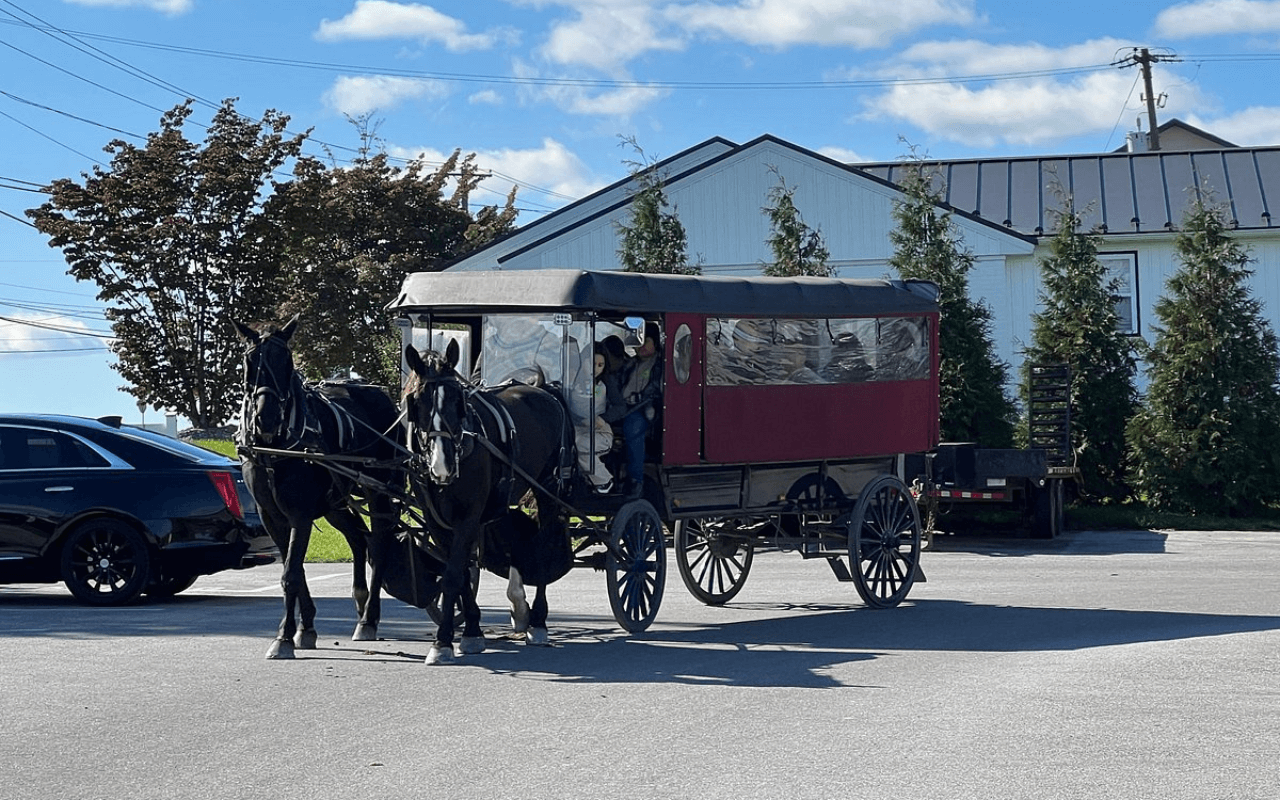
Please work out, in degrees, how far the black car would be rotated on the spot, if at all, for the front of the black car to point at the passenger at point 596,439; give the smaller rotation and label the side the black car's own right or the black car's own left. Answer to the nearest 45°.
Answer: approximately 135° to the black car's own left

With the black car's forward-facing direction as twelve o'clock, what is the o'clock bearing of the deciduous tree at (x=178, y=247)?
The deciduous tree is roughly at 3 o'clock from the black car.

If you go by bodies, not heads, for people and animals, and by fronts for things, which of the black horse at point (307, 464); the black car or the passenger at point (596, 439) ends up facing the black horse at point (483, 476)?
the passenger

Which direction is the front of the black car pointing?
to the viewer's left

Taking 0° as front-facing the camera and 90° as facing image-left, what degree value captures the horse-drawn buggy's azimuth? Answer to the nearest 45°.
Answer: approximately 45°

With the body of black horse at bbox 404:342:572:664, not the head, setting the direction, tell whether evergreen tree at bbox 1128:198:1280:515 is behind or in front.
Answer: behind

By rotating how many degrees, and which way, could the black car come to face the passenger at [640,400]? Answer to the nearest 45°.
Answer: approximately 135° to its left

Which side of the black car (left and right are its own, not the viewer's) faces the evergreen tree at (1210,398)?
back

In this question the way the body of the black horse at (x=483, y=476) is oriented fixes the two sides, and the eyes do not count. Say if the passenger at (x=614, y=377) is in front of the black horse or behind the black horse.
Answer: behind
